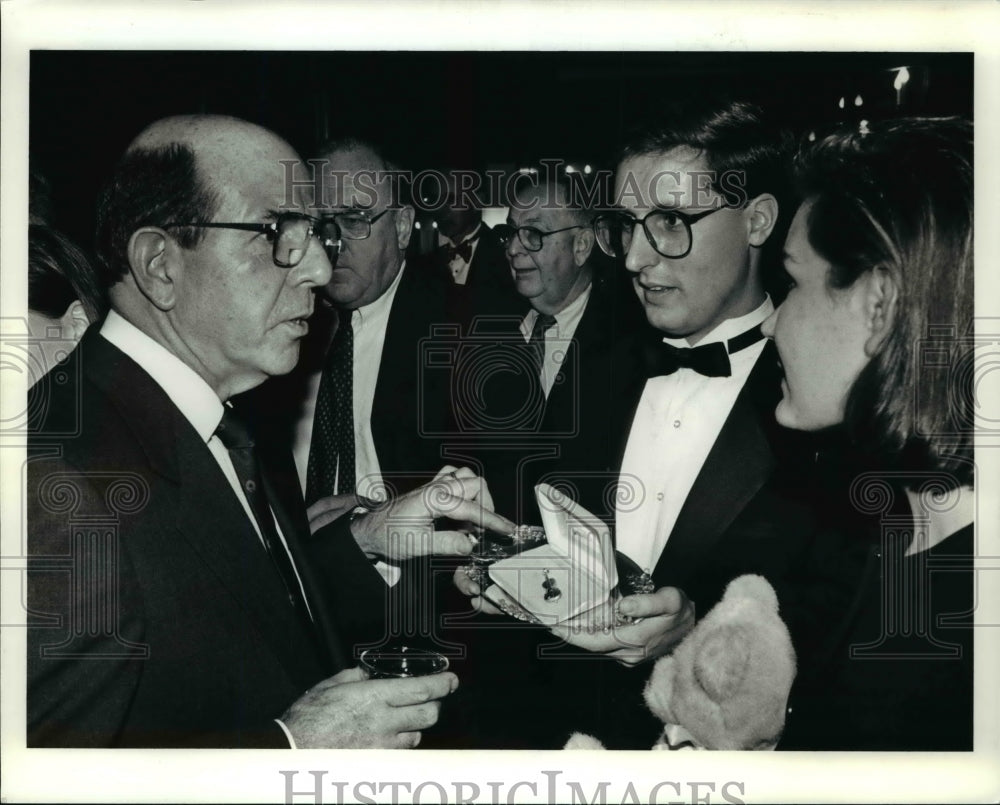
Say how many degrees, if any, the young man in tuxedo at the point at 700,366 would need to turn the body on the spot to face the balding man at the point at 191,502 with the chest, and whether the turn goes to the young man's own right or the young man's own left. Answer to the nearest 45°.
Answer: approximately 45° to the young man's own right

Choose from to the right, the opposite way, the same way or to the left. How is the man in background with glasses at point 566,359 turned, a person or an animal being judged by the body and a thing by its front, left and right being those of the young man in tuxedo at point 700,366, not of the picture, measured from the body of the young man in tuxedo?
the same way

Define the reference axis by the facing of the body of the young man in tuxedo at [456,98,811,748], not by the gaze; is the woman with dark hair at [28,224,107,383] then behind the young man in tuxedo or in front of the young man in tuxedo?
in front

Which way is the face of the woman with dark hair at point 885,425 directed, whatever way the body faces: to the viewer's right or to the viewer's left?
to the viewer's left

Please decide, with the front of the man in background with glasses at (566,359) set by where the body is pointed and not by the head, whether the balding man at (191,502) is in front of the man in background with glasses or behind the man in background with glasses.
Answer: in front

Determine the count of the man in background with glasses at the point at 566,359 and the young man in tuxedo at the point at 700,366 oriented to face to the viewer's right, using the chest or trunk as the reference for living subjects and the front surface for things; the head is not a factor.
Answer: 0

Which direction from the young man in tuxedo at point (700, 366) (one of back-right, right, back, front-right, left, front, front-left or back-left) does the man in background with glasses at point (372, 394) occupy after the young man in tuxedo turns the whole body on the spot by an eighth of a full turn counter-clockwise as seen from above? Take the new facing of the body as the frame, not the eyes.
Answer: right

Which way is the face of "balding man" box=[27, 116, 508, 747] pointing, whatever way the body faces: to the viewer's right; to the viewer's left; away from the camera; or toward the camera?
to the viewer's right

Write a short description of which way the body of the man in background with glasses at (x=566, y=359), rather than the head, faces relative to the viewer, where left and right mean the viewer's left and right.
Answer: facing the viewer and to the left of the viewer

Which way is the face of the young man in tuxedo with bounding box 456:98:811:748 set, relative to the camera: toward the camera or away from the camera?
toward the camera
